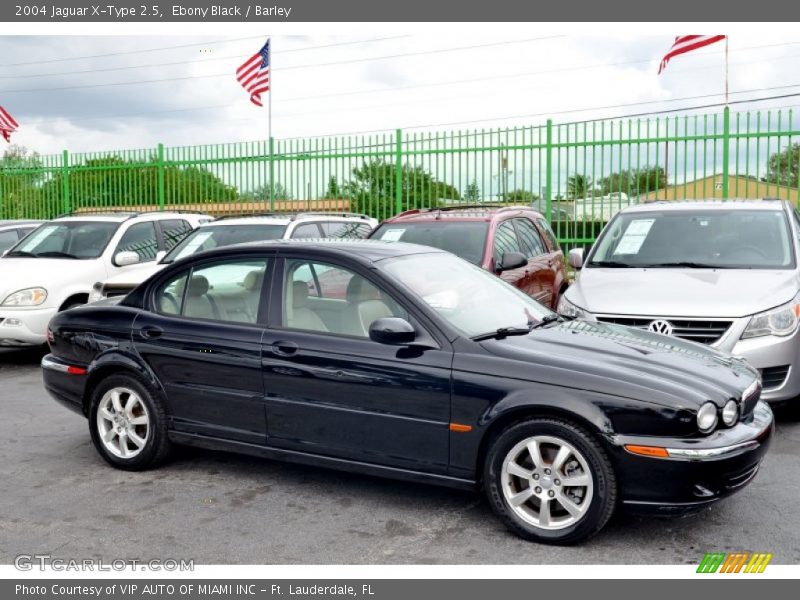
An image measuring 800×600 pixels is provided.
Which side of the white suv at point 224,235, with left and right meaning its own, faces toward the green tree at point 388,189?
back

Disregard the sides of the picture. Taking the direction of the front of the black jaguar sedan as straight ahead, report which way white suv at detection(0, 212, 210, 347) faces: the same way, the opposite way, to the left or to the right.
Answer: to the right

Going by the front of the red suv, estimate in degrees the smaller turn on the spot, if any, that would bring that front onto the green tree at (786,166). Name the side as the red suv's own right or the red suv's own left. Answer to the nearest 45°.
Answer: approximately 180°

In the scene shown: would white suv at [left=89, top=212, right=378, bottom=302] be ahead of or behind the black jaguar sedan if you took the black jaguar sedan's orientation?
behind

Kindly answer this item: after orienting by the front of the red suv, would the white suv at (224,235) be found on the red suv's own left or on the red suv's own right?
on the red suv's own right

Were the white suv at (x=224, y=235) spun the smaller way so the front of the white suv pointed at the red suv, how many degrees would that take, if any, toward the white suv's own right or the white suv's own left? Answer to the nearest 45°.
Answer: approximately 90° to the white suv's own left

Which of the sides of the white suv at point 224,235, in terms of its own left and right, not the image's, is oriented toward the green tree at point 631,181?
back

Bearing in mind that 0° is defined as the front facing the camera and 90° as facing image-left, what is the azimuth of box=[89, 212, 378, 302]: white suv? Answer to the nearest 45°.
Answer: approximately 45°

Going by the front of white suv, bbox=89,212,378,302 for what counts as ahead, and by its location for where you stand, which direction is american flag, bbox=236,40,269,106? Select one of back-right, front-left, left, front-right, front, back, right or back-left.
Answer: back-right
